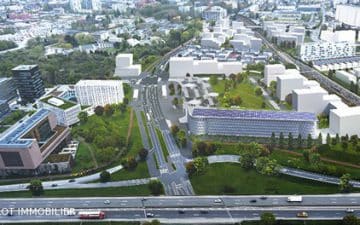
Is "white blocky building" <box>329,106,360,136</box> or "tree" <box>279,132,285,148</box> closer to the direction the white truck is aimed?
the tree

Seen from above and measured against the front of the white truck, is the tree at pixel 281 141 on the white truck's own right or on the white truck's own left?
on the white truck's own right

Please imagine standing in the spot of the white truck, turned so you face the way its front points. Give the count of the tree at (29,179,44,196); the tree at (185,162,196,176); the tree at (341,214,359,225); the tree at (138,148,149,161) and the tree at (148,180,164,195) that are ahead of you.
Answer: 4

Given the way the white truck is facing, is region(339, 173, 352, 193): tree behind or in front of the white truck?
behind

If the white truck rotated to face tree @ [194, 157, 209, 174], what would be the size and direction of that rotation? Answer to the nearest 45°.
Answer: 0° — it already faces it

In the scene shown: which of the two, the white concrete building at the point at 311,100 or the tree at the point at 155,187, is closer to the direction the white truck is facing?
the tree

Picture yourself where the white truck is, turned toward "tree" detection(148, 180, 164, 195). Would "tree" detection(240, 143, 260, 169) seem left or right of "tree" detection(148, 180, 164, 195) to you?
right

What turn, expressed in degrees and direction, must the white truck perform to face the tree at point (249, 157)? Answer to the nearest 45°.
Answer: approximately 45° to its right

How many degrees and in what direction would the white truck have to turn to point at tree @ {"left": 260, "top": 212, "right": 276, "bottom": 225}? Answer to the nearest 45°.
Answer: approximately 45° to its left

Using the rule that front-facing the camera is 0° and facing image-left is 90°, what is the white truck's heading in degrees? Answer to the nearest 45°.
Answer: approximately 90°

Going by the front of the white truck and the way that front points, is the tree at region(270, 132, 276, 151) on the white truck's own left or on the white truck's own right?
on the white truck's own right

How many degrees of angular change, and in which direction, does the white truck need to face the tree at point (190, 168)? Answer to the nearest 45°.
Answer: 0° — it already faces it

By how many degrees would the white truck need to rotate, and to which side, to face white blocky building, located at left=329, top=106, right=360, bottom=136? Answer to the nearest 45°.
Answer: approximately 90° to its right
